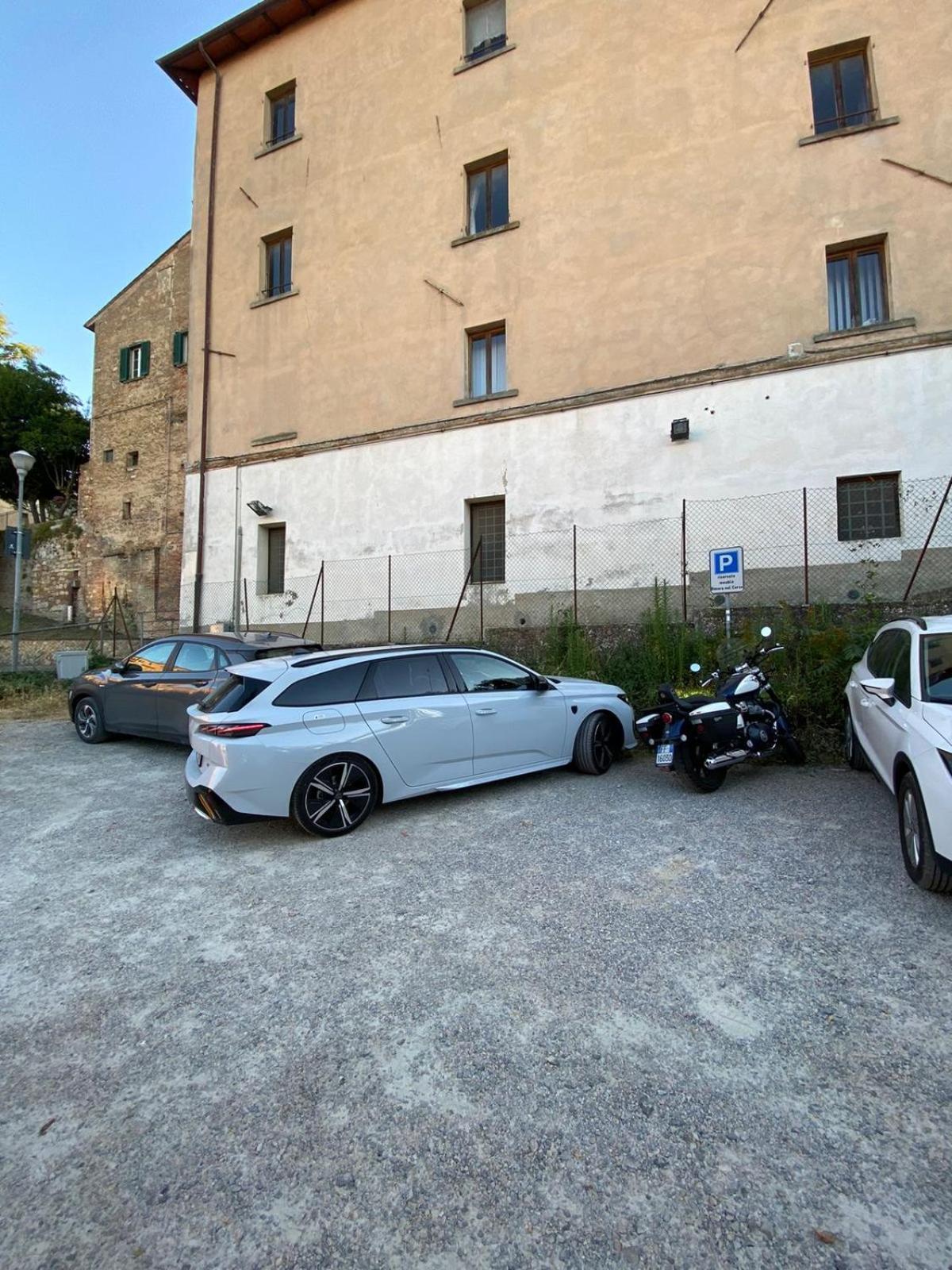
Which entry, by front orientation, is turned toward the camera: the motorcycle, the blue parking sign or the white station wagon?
the blue parking sign

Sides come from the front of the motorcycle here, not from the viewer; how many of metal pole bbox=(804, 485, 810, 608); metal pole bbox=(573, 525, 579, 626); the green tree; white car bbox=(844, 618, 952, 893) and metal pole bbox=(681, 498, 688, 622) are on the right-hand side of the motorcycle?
1

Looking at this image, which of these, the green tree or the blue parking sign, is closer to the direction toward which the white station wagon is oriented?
the blue parking sign

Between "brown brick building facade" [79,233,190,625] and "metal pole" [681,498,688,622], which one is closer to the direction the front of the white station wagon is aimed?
the metal pole

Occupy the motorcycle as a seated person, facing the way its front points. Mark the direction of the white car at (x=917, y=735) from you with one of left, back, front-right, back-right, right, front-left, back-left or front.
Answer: right

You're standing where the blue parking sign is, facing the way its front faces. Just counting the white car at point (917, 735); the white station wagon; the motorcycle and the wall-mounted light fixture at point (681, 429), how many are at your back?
1

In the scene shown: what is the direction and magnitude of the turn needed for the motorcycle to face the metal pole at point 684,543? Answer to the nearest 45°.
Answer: approximately 45° to its left

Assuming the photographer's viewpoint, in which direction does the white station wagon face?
facing away from the viewer and to the right of the viewer

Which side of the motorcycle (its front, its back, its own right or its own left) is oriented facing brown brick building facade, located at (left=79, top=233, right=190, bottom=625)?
left

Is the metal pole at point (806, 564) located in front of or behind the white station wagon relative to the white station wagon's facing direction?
in front

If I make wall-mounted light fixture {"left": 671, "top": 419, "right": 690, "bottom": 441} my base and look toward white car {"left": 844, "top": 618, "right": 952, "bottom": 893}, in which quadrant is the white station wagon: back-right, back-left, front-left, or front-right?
front-right

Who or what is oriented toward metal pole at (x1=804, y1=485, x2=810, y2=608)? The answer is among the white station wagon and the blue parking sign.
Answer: the white station wagon

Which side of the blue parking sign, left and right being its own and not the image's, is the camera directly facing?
front

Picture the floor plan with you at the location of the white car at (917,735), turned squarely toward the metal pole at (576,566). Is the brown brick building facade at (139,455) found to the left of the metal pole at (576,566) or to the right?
left

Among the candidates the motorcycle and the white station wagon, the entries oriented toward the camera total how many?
0

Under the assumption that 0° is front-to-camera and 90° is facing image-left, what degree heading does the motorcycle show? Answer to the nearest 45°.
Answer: approximately 225°

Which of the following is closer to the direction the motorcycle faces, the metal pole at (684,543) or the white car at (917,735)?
the metal pole

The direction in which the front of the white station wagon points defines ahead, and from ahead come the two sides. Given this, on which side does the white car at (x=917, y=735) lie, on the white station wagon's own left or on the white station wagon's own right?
on the white station wagon's own right

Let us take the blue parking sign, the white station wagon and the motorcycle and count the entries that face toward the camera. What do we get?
1

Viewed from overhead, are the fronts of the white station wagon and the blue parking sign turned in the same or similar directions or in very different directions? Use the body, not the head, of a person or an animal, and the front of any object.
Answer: very different directions
